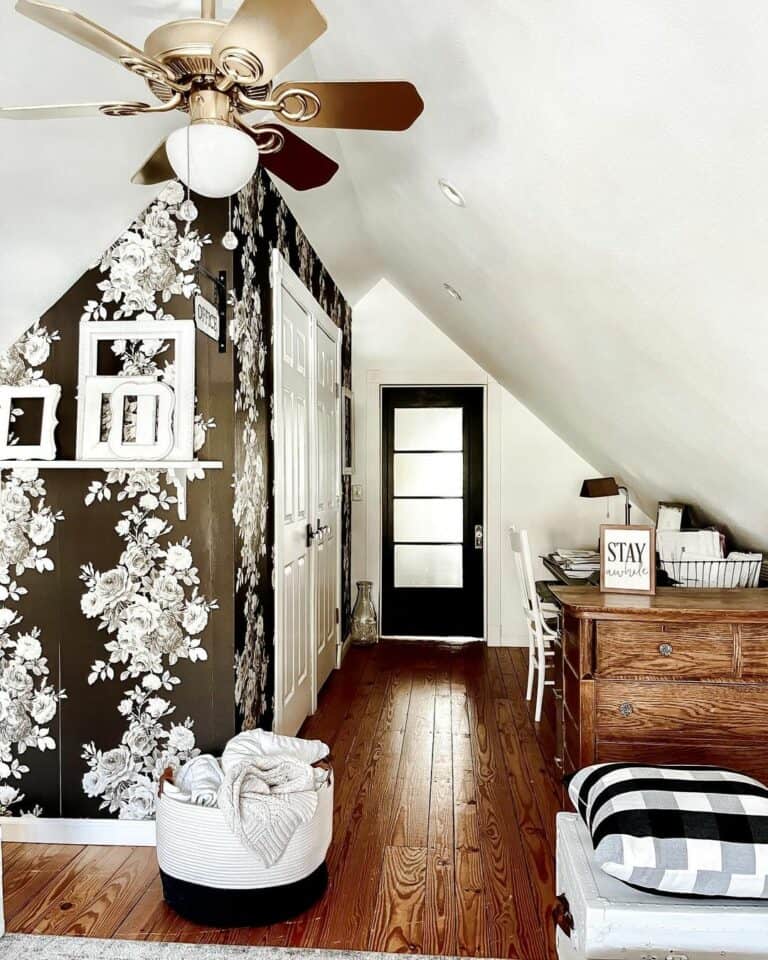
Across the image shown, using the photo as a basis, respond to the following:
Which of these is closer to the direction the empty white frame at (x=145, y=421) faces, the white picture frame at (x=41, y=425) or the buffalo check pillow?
the buffalo check pillow

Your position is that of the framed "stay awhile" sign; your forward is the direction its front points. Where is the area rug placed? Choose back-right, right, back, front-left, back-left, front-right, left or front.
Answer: front-right

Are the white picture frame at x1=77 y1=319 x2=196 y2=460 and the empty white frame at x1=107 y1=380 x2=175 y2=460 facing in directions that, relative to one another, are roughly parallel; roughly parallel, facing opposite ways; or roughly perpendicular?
roughly parallel

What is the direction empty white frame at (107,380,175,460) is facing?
toward the camera

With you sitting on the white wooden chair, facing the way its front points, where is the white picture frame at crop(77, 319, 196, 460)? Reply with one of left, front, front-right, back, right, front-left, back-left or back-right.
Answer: back-right

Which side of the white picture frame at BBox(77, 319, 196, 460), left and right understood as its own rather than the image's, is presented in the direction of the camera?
front

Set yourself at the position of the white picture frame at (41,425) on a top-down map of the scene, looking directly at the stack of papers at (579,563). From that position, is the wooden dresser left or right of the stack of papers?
right

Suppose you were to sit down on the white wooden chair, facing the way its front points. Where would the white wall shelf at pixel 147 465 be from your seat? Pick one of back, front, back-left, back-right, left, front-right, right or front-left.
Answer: back-right

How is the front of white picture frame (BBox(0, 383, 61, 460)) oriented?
toward the camera

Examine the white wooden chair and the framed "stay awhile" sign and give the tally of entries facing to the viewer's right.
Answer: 1

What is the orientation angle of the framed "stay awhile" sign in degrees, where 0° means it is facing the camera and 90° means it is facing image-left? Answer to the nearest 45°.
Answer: approximately 0°

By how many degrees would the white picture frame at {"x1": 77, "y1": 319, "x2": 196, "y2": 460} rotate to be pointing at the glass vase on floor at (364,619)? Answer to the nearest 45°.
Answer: approximately 135° to its left

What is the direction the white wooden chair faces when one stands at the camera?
facing to the right of the viewer

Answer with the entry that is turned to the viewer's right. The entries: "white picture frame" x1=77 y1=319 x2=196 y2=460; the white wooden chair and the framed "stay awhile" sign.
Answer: the white wooden chair

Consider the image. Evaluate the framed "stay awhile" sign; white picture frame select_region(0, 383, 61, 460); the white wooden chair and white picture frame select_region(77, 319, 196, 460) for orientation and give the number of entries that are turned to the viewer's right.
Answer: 1

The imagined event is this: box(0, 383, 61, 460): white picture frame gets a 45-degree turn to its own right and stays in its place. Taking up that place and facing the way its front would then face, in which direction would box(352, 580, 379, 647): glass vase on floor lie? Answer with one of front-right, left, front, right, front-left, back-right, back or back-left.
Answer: back
